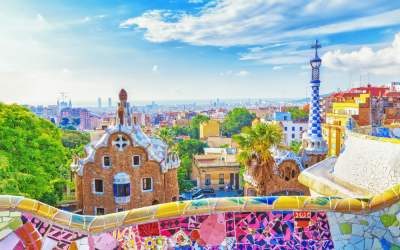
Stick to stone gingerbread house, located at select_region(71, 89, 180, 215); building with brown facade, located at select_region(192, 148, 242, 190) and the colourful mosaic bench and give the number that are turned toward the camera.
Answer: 3

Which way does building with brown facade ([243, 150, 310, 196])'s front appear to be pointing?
toward the camera

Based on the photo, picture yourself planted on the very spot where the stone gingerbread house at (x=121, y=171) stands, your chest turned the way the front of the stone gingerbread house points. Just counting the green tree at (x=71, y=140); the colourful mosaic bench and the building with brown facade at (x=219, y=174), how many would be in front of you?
1

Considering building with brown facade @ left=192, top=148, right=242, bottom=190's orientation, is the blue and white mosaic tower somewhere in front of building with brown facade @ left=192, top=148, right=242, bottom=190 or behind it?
in front

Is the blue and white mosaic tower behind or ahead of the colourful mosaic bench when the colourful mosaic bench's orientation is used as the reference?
behind

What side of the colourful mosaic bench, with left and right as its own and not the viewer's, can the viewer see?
front

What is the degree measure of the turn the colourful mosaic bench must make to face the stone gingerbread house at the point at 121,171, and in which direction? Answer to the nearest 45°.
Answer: approximately 180°

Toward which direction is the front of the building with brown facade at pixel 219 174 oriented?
toward the camera

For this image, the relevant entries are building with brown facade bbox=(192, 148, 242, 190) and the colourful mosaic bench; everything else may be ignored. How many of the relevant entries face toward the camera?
2
